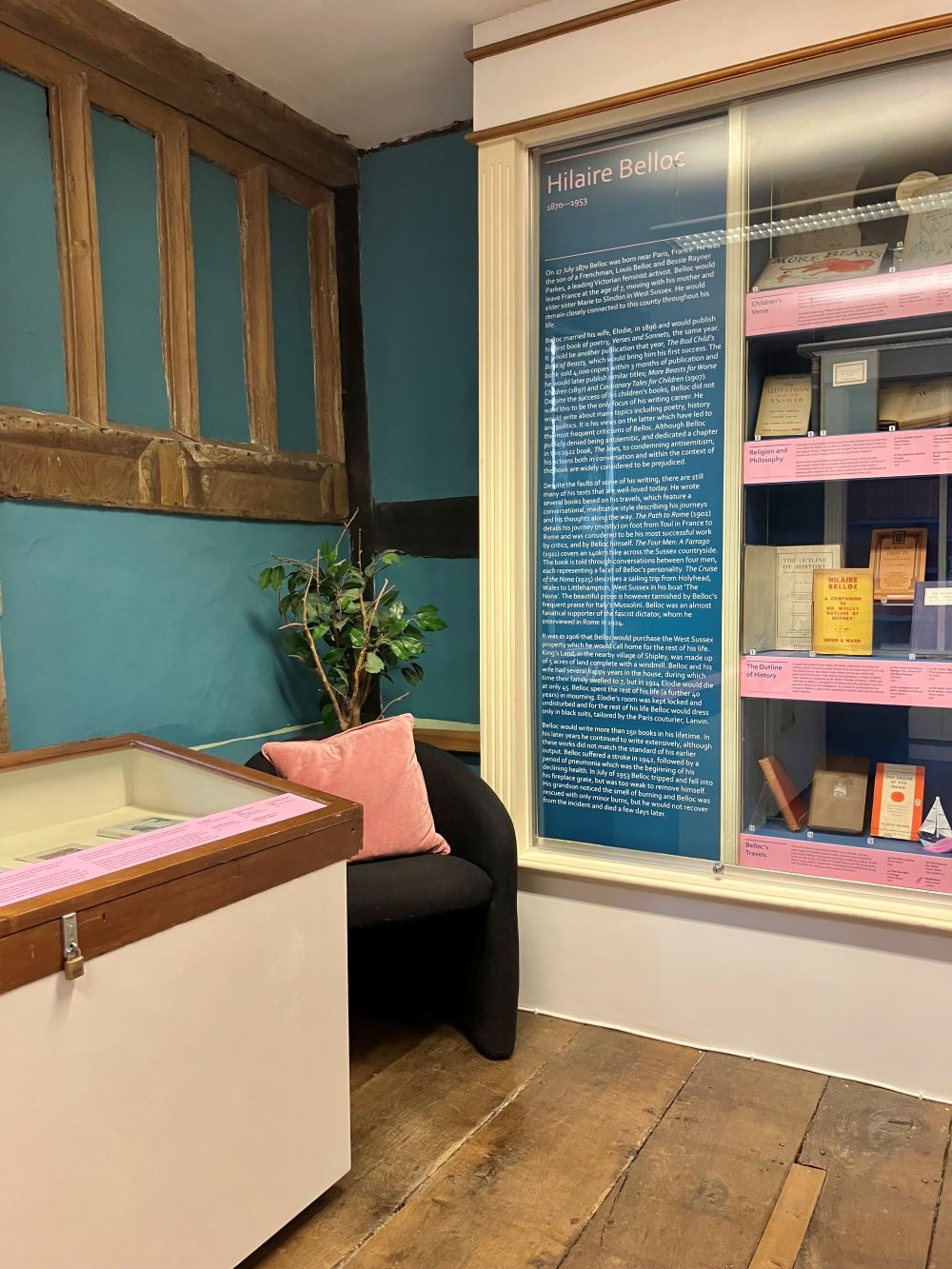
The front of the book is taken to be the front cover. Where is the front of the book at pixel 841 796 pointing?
toward the camera

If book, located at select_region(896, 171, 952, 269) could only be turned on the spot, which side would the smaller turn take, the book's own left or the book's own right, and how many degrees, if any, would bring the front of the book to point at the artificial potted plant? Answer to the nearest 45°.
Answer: approximately 90° to the book's own right

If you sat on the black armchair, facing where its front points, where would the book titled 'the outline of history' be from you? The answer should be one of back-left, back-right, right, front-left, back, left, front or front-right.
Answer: back-left

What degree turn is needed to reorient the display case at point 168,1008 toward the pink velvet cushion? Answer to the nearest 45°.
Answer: approximately 90° to its left

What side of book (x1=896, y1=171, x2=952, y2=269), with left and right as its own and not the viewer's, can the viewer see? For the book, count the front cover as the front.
front
